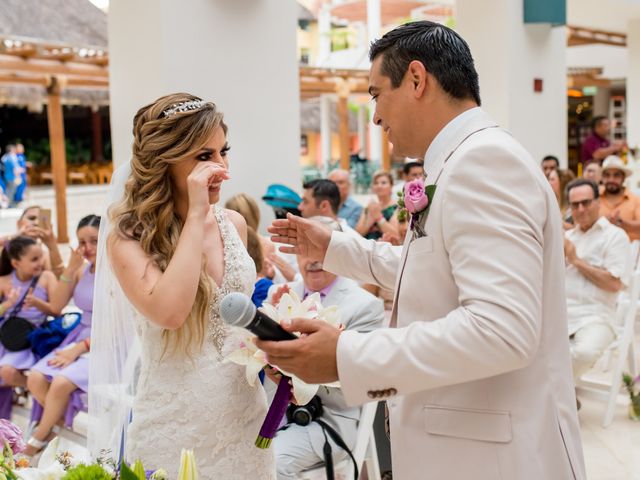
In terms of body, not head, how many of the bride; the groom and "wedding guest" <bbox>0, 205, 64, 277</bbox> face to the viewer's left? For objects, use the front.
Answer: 1

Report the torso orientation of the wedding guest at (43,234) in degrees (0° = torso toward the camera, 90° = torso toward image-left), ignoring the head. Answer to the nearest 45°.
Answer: approximately 315°

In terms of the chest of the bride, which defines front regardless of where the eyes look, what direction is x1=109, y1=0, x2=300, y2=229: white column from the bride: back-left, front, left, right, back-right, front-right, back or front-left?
back-left

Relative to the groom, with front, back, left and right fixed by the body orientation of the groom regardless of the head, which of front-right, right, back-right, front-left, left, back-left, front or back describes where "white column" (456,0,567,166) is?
right

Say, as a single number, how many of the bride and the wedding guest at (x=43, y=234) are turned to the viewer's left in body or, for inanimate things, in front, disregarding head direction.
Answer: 0

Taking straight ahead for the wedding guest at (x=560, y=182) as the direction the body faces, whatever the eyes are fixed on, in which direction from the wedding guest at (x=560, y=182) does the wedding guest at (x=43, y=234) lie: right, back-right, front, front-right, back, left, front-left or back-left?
front

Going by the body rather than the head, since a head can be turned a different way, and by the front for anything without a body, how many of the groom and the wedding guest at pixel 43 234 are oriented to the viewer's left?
1

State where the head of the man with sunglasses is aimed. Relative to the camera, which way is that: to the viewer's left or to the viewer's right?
to the viewer's left

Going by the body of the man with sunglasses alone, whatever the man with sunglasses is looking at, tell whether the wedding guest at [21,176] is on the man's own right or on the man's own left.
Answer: on the man's own right

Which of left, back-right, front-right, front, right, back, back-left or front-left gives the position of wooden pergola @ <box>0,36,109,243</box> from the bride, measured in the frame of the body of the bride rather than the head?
back-left

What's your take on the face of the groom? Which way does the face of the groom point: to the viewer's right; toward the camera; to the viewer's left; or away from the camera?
to the viewer's left

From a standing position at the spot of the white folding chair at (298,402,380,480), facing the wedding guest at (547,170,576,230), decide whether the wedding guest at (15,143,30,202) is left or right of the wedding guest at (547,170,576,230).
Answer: left

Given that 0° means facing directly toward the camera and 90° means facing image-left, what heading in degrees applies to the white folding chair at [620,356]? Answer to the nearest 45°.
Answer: approximately 45°

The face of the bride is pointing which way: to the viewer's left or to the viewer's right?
to the viewer's right

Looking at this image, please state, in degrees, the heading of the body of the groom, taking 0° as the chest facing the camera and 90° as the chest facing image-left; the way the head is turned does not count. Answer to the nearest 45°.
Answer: approximately 90°
